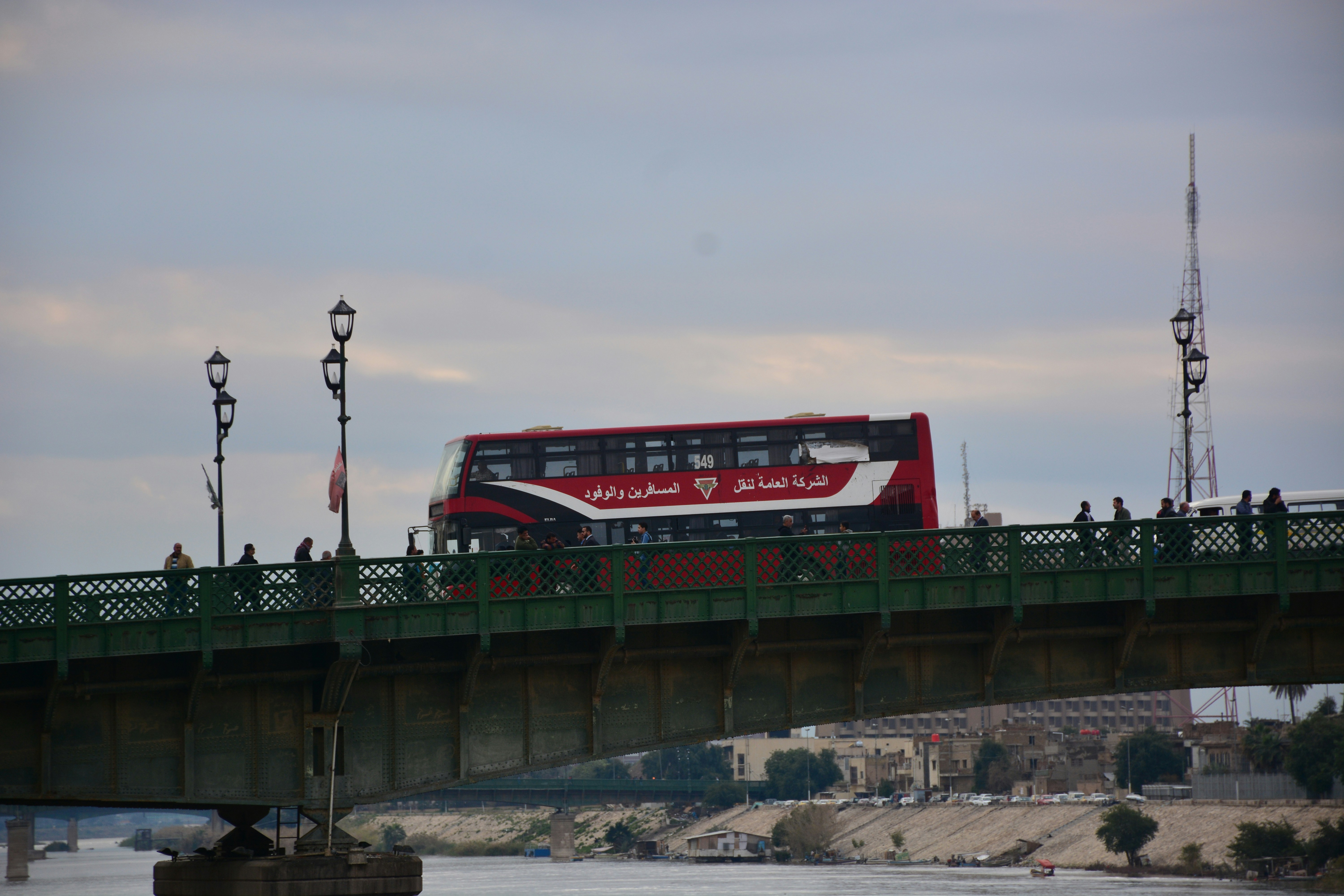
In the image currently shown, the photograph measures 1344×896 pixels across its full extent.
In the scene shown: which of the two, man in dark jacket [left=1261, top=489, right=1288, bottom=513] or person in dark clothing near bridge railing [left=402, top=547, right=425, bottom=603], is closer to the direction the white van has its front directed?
the person in dark clothing near bridge railing

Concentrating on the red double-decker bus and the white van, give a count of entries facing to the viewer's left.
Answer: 2

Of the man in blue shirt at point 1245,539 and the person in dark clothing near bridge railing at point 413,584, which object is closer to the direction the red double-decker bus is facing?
the person in dark clothing near bridge railing

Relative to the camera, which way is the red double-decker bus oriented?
to the viewer's left

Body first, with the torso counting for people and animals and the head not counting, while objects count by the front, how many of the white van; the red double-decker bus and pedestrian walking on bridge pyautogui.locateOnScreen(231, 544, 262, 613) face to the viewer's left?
2

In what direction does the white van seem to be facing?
to the viewer's left

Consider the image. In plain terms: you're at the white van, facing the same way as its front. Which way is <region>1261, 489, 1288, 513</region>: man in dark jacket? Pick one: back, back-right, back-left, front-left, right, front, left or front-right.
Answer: left
